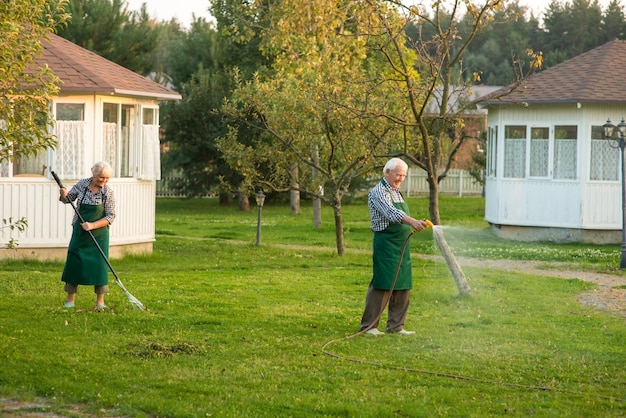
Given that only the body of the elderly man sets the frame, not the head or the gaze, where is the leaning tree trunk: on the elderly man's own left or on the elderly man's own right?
on the elderly man's own left

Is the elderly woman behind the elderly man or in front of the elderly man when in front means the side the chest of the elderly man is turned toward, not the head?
behind

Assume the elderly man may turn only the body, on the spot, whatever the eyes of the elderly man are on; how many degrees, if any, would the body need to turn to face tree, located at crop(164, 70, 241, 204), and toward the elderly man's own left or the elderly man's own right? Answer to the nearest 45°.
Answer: approximately 135° to the elderly man's own left

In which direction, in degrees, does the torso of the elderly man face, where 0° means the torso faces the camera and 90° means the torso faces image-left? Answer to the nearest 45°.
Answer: approximately 315°

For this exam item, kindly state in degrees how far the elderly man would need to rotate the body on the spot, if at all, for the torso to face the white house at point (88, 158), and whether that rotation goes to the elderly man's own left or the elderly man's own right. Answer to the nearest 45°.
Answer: approximately 180°

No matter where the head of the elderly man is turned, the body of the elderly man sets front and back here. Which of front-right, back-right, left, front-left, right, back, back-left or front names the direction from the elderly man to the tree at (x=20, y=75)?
back-right

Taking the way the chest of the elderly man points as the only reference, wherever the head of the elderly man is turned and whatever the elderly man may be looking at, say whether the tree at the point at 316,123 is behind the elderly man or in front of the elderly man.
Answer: behind

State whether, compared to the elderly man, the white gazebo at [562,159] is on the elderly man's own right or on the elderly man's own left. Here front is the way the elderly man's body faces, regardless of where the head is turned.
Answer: on the elderly man's own left

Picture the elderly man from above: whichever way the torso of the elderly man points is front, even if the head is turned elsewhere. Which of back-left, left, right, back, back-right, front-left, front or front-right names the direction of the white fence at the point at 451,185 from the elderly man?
back-left
